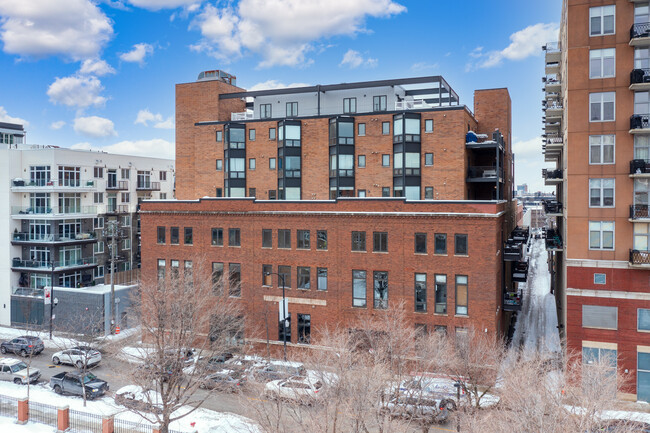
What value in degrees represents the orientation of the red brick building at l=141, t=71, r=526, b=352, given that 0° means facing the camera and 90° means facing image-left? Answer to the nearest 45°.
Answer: approximately 0°

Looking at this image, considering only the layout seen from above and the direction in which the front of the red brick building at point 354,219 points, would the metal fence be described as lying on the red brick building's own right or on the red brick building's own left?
on the red brick building's own right

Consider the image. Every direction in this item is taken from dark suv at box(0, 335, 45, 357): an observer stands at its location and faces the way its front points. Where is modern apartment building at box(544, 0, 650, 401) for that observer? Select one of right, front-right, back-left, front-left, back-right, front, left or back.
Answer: back

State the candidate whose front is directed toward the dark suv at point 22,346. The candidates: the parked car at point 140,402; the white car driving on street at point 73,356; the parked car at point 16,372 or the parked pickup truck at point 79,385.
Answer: the white car driving on street at point 73,356

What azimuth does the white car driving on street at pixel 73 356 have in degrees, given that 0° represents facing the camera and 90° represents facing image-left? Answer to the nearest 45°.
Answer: approximately 135°

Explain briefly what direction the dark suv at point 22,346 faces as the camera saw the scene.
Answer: facing away from the viewer and to the left of the viewer

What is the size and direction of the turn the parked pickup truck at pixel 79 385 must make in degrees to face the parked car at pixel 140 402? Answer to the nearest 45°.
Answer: approximately 45° to its right

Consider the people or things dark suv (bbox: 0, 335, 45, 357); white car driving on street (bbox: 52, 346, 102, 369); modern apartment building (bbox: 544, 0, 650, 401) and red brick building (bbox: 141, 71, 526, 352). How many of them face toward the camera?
2

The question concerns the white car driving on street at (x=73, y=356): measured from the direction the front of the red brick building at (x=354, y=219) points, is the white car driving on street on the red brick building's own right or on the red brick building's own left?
on the red brick building's own right

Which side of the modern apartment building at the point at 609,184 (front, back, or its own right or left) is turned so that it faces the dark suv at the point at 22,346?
right

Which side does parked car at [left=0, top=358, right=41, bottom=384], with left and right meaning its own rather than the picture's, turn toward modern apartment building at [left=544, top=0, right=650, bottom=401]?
front
